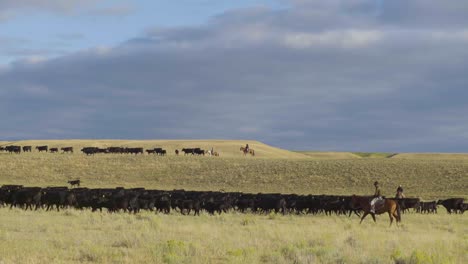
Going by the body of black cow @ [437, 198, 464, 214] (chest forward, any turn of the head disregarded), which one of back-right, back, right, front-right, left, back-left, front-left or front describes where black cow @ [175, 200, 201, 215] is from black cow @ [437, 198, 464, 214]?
front-left

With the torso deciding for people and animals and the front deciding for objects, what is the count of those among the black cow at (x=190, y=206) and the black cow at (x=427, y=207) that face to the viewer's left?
2

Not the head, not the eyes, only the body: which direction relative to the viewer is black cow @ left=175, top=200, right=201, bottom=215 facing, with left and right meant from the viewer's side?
facing to the left of the viewer

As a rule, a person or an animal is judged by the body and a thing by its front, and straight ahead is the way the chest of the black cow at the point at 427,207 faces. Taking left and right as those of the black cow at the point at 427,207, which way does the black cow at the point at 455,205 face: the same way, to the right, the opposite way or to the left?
the same way

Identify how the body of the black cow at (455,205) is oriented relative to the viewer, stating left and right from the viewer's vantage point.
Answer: facing to the left of the viewer

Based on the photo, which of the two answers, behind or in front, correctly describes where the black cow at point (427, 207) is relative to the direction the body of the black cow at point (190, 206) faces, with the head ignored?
behind

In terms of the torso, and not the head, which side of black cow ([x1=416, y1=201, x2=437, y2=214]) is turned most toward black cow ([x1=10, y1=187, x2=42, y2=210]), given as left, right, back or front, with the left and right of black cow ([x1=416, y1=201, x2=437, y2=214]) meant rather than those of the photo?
front

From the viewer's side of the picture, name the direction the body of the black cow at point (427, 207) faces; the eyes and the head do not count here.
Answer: to the viewer's left

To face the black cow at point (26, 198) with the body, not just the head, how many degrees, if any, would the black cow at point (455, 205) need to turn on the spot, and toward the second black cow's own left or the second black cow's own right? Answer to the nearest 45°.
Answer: approximately 45° to the second black cow's own left

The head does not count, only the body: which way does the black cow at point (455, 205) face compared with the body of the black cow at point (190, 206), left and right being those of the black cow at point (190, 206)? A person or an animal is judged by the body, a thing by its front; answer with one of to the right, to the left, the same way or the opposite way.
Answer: the same way

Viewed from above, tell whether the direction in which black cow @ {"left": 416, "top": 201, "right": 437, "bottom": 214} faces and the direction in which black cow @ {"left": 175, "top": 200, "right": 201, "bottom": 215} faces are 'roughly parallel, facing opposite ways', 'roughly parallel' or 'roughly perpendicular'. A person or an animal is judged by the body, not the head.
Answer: roughly parallel

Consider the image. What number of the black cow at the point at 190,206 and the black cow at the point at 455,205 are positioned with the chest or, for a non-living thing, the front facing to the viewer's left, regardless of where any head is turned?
2

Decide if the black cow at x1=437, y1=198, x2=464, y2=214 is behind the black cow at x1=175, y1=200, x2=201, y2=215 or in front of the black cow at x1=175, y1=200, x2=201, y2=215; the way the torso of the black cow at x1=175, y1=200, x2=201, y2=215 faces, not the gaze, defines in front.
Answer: behind

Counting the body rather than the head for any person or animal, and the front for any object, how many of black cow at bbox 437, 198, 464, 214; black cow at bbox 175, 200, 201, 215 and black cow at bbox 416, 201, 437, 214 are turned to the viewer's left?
3

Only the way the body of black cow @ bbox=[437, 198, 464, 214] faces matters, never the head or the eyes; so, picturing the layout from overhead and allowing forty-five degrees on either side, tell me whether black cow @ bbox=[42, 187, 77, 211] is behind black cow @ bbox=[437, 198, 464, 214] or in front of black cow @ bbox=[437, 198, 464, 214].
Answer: in front
